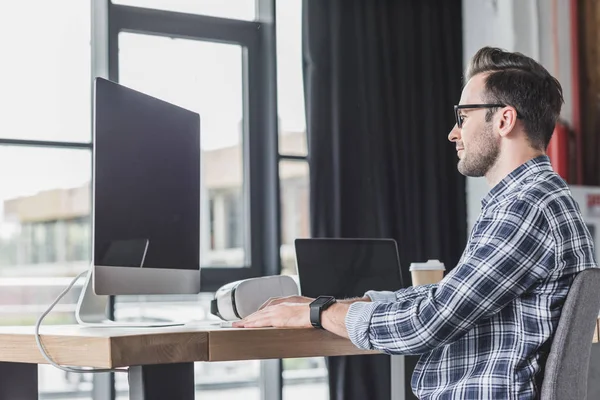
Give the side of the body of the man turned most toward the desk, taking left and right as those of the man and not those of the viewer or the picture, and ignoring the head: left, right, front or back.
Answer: front

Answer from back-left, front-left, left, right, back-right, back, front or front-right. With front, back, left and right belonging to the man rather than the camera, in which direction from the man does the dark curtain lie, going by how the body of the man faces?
right

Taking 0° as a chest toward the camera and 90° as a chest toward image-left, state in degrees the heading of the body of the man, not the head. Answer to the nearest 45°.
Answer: approximately 90°

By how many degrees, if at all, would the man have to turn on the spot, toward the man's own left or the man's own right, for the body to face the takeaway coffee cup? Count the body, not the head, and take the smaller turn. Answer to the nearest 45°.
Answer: approximately 90° to the man's own right

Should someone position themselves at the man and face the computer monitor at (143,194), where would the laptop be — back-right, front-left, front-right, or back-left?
front-right

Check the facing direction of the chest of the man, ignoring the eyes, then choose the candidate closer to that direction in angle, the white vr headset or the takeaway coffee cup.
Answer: the white vr headset

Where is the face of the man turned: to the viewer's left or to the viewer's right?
to the viewer's left

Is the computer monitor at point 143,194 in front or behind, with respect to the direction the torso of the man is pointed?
in front

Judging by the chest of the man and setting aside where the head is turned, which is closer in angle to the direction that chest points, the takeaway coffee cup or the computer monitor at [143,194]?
the computer monitor
